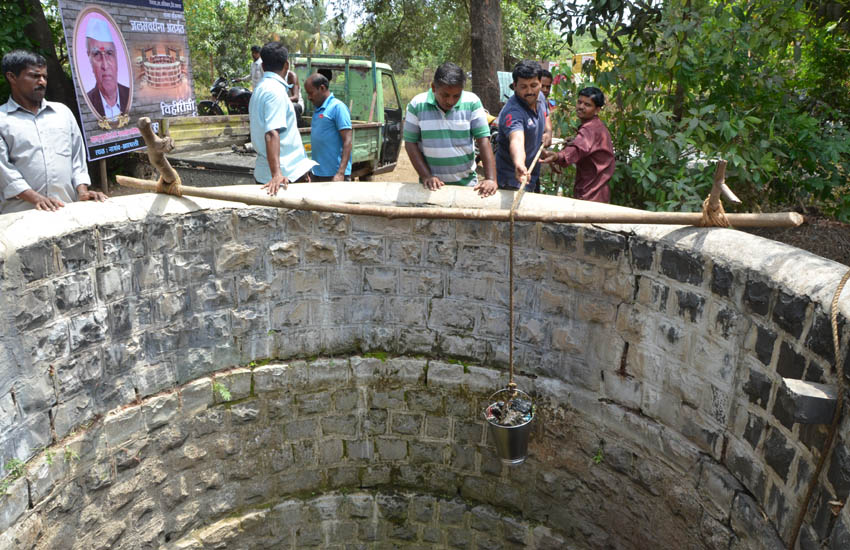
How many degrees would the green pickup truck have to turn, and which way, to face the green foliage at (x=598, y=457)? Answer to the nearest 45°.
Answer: approximately 135° to its right

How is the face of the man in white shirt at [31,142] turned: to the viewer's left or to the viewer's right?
to the viewer's right

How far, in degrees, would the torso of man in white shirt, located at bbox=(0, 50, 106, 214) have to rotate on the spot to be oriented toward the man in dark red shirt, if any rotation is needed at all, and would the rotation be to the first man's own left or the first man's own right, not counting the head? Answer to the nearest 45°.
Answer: approximately 45° to the first man's own left

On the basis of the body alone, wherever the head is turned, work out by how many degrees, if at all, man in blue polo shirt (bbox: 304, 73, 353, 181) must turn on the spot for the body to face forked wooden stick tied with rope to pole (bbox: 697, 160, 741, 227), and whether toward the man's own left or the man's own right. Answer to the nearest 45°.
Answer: approximately 90° to the man's own left

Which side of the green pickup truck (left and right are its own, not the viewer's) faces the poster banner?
back

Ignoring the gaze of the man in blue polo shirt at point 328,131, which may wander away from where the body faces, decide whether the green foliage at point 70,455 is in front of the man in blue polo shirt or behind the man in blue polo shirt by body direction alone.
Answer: in front

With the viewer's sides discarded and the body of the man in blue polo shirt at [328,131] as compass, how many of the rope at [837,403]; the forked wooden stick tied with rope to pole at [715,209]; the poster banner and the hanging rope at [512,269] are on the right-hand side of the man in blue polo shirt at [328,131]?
1

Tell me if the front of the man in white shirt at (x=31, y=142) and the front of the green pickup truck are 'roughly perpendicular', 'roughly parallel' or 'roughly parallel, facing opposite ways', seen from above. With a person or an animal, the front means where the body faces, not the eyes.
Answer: roughly perpendicular

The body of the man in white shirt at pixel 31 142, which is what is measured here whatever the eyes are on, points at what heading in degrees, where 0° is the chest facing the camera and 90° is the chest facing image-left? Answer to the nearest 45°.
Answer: approximately 315°

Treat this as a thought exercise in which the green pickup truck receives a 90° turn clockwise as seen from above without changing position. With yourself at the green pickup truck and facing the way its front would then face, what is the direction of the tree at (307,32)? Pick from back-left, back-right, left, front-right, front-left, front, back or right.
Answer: back-left

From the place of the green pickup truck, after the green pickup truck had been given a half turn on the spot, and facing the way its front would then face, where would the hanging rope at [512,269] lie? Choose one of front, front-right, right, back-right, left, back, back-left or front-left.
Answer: front-left

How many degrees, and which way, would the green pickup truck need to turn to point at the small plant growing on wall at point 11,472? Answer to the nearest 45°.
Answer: approximately 135° to its right

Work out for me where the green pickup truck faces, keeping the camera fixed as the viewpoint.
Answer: facing away from the viewer and to the right of the viewer
